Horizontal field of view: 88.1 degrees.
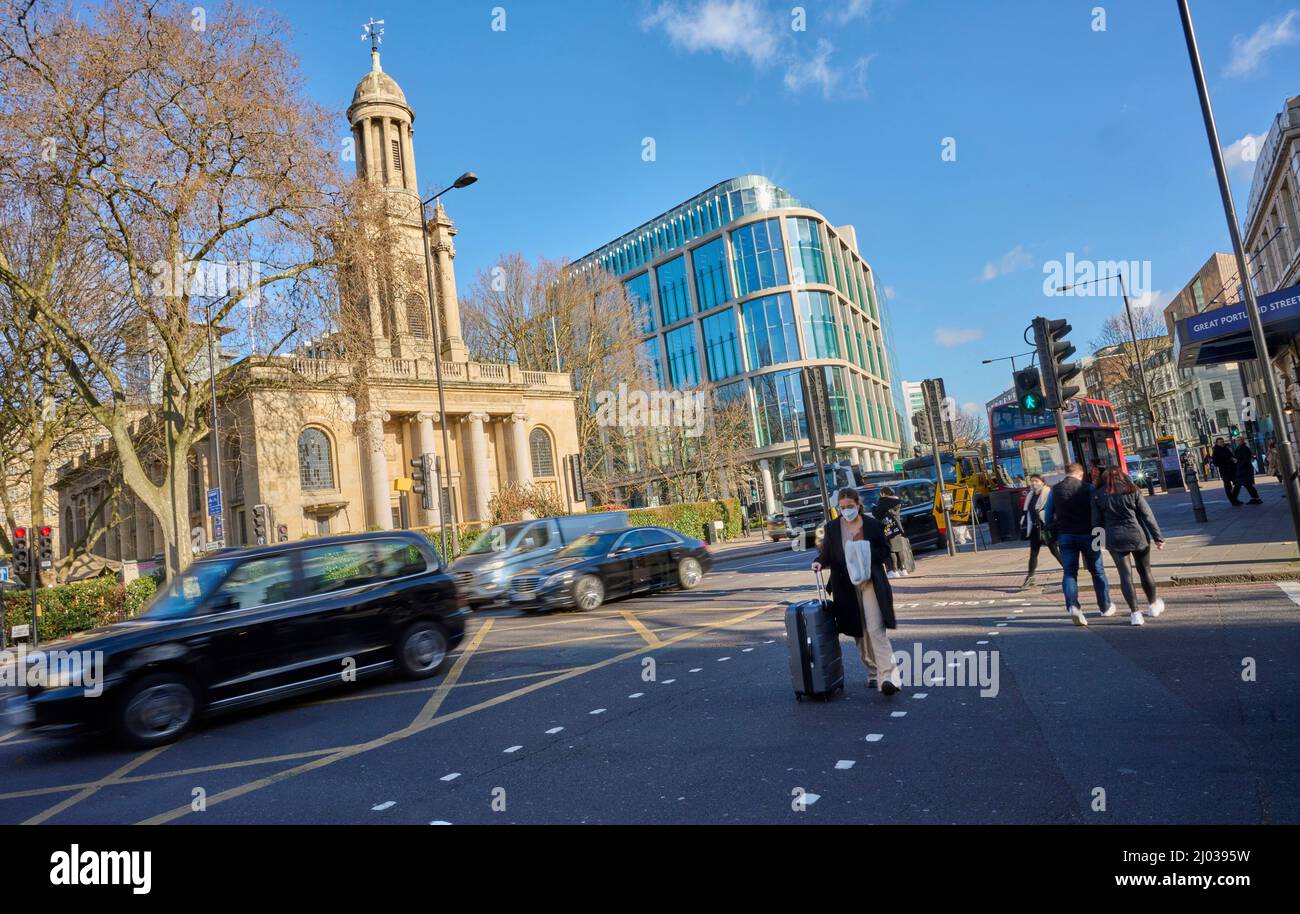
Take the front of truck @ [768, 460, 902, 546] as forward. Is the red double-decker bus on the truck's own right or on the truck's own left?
on the truck's own left

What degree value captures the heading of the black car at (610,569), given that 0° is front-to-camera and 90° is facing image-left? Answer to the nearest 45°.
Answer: approximately 45°

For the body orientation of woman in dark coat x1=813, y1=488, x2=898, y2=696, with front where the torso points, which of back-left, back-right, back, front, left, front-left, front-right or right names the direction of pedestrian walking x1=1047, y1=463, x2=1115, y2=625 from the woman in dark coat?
back-left

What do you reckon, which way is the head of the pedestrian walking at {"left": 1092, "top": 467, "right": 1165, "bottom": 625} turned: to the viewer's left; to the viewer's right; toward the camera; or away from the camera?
away from the camera

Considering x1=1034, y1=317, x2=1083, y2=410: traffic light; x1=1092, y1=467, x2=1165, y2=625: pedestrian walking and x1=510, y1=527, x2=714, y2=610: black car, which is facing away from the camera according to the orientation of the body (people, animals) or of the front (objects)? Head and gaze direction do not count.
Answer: the pedestrian walking

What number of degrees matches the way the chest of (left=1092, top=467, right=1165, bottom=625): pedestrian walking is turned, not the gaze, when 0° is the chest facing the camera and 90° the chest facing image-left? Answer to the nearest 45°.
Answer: approximately 180°

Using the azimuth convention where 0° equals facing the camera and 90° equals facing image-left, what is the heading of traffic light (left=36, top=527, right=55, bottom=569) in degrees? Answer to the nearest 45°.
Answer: approximately 0°

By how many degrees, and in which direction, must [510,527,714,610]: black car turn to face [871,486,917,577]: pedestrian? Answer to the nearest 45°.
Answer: approximately 135° to its left
